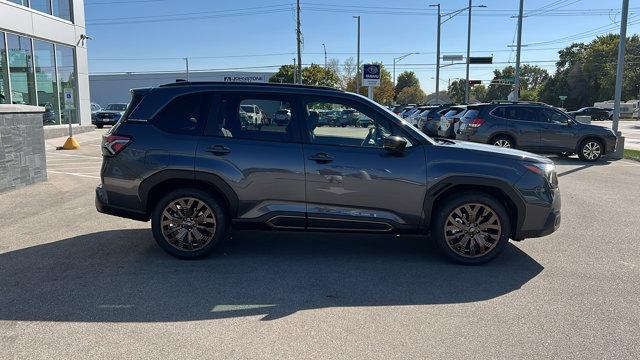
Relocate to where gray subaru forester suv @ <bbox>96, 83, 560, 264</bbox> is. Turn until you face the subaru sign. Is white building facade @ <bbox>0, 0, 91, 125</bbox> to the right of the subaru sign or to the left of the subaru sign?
left

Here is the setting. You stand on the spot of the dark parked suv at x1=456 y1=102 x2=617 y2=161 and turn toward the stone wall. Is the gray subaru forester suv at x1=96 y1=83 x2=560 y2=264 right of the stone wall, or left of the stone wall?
left

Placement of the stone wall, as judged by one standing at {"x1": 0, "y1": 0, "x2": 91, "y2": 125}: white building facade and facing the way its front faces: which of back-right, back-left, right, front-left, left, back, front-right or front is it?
front-right

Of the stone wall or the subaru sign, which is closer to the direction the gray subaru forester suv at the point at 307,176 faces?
the subaru sign

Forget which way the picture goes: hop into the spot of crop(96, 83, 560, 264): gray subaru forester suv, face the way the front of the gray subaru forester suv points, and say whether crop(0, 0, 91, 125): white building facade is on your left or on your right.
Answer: on your left

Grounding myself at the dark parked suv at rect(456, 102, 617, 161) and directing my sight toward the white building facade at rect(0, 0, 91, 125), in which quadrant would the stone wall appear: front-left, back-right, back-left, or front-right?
front-left

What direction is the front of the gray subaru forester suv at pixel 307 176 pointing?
to the viewer's right

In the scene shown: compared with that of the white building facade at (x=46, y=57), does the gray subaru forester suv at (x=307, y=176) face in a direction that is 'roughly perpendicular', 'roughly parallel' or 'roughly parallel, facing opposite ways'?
roughly parallel

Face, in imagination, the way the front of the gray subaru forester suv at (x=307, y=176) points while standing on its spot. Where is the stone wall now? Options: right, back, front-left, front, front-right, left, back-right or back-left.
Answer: back-left

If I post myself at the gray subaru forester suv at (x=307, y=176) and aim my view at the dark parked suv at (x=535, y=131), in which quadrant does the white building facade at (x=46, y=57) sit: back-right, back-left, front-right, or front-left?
front-left

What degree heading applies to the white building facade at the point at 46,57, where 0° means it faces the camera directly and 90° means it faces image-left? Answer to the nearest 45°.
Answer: approximately 315°

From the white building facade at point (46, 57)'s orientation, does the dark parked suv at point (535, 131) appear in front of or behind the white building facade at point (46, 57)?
in front

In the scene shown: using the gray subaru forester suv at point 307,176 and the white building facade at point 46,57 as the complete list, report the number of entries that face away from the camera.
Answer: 0
